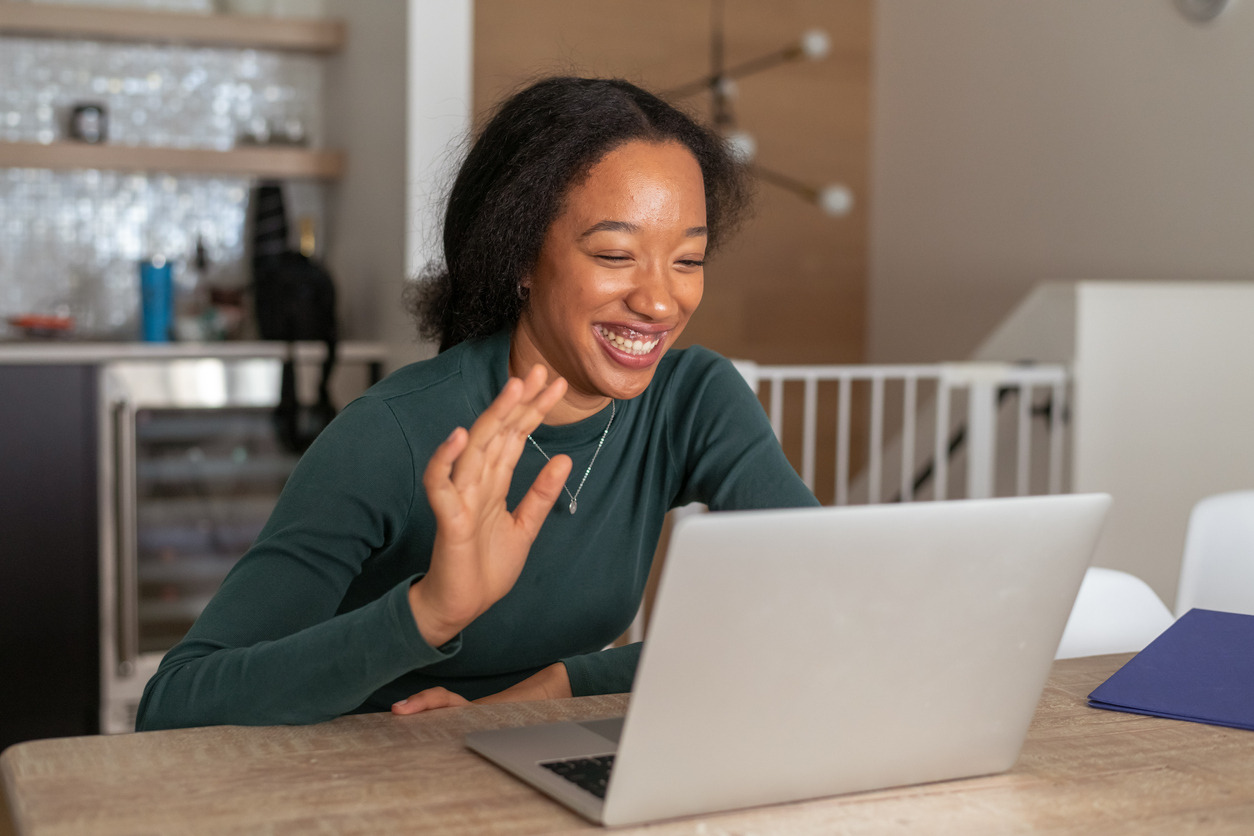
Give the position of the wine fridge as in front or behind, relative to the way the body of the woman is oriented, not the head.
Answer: behind

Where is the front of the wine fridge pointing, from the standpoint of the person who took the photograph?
facing the viewer

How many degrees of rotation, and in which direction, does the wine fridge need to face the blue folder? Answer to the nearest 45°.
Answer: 0° — it already faces it

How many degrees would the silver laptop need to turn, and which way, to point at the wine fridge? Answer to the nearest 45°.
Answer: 0° — it already faces it

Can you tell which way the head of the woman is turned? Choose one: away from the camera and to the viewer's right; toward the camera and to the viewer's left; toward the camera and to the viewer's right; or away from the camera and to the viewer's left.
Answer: toward the camera and to the viewer's right

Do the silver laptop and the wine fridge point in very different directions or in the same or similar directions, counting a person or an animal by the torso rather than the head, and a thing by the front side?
very different directions

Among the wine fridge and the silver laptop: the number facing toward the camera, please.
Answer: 1

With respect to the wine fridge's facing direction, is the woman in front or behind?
in front

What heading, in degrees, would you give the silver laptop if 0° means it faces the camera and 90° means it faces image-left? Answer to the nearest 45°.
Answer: approximately 135°

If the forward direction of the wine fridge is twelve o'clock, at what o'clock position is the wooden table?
The wooden table is roughly at 12 o'clock from the wine fridge.

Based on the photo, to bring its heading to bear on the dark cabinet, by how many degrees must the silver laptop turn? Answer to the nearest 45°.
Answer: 0° — it already faces it

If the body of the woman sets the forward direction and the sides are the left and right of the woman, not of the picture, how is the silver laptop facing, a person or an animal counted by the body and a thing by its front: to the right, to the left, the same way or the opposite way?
the opposite way
